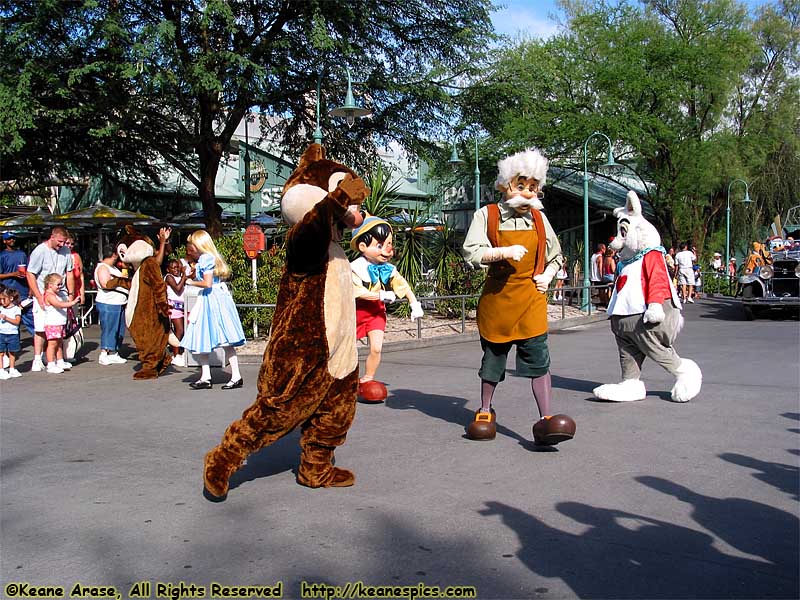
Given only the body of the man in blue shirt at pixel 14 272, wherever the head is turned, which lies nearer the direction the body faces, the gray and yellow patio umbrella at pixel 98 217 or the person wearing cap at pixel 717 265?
the person wearing cap

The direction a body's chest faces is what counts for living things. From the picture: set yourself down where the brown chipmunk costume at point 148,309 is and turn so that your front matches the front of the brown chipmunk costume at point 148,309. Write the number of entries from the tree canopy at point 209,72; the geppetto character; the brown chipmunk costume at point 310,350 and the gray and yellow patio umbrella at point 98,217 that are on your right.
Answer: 2

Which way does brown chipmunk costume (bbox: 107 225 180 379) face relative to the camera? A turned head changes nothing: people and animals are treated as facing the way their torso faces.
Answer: to the viewer's left

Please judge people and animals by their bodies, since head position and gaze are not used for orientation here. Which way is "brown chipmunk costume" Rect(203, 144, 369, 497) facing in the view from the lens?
facing to the right of the viewer

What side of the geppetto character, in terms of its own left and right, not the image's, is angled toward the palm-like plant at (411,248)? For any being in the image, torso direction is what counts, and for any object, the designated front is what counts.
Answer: back
